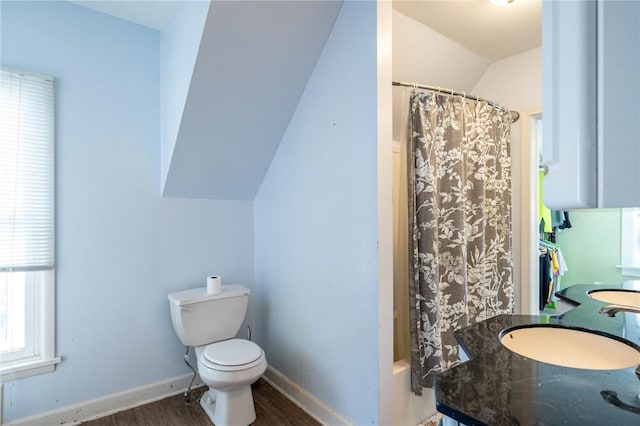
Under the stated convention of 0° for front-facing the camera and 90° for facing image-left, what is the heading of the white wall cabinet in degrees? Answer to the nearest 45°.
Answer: approximately 45°

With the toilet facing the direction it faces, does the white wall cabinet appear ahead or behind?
ahead

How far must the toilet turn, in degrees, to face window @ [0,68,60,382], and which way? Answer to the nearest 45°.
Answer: approximately 135° to its right

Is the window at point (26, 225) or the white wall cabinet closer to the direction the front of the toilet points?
the white wall cabinet

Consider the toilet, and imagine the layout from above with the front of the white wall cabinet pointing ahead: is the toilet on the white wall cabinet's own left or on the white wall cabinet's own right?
on the white wall cabinet's own right

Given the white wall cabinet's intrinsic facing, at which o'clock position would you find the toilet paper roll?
The toilet paper roll is roughly at 2 o'clock from the white wall cabinet.

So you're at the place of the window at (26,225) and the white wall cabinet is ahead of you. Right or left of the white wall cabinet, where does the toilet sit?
left

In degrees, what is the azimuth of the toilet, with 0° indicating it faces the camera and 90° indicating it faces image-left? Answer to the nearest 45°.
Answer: approximately 315°

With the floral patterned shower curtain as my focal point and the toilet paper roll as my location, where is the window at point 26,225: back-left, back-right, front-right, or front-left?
back-right

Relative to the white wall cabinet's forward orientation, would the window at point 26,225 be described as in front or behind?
in front

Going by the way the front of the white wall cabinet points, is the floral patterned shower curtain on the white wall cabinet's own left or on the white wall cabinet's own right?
on the white wall cabinet's own right
